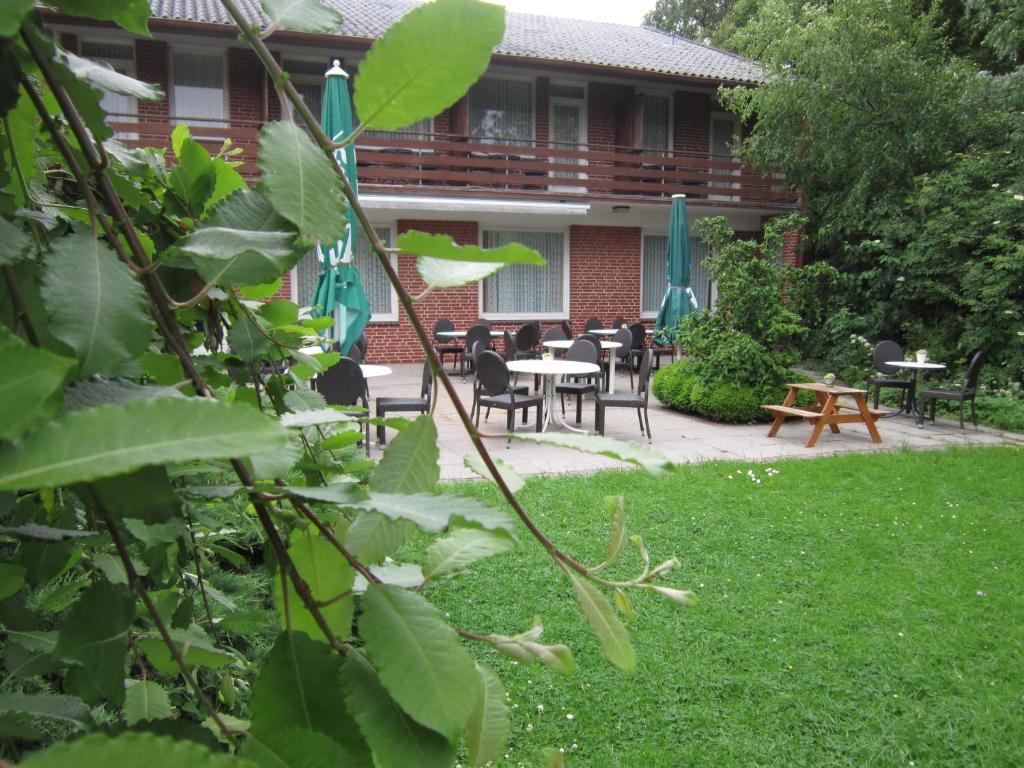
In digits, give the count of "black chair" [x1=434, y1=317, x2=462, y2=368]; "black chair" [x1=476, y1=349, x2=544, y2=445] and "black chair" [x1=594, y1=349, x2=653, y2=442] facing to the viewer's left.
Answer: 1

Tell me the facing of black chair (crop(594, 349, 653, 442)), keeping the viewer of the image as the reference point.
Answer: facing to the left of the viewer

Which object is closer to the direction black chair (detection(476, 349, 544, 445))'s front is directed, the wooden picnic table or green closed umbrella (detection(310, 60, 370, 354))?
the wooden picnic table

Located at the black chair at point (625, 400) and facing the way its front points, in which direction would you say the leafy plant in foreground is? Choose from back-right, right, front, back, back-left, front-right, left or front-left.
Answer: left

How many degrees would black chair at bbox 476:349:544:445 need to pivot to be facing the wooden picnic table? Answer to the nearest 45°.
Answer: approximately 45° to its right

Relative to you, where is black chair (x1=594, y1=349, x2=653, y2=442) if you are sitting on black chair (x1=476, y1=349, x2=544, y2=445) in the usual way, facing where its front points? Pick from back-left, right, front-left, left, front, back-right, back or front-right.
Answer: front-right

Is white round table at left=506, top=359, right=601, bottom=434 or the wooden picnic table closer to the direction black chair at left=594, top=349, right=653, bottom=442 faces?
the white round table

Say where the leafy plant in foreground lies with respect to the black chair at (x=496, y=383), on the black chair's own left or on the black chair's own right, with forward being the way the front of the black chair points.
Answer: on the black chair's own right

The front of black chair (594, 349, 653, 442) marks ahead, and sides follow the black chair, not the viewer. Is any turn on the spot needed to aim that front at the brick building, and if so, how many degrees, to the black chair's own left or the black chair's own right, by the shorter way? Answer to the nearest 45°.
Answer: approximately 90° to the black chair's own right

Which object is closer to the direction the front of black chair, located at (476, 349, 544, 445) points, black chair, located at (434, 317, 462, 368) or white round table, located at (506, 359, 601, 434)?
the white round table

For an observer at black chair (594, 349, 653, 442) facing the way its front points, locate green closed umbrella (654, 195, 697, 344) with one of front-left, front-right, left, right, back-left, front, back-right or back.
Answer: right

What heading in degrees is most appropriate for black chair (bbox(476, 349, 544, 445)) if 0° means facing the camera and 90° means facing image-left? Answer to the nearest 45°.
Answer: approximately 225°

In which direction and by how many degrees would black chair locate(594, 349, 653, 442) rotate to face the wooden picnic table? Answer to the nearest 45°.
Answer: approximately 180°
